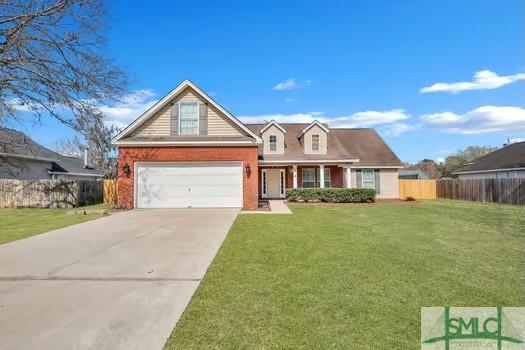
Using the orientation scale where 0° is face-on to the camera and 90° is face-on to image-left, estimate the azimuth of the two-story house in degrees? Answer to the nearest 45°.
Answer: approximately 0°

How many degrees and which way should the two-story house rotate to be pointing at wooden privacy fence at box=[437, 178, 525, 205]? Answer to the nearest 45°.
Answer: approximately 90° to its left

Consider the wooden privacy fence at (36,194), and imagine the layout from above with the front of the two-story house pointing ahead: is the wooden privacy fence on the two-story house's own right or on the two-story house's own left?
on the two-story house's own right

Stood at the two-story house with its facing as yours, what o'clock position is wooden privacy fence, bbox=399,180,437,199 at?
The wooden privacy fence is roughly at 8 o'clock from the two-story house.

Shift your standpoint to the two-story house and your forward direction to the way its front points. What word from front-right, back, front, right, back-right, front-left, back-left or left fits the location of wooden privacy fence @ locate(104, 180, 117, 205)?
back-right
